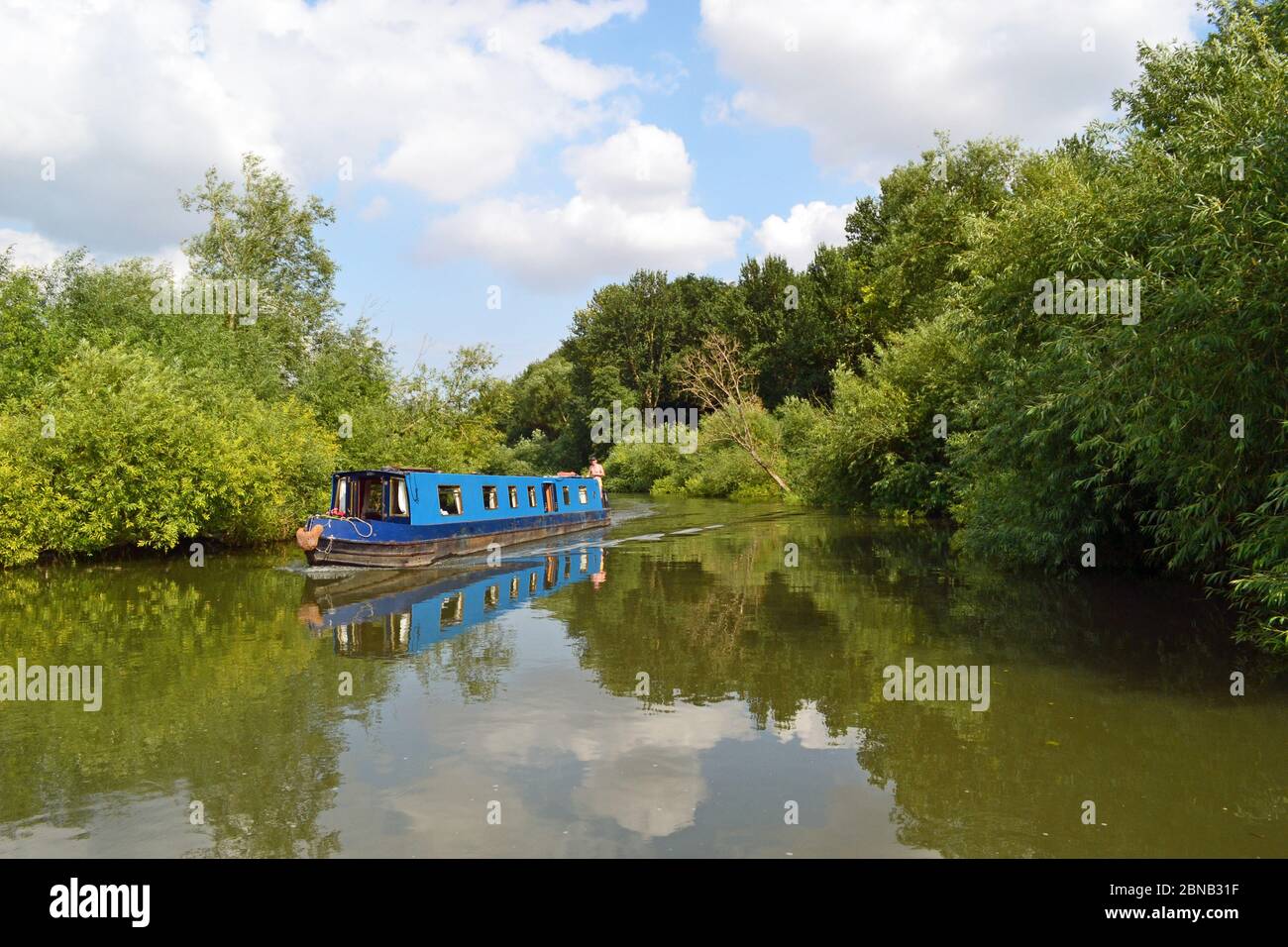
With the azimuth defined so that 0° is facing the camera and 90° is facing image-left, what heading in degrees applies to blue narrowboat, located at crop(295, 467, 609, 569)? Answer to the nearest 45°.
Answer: approximately 45°
